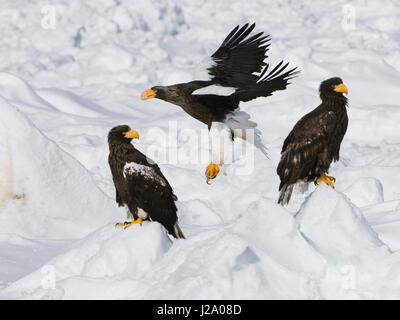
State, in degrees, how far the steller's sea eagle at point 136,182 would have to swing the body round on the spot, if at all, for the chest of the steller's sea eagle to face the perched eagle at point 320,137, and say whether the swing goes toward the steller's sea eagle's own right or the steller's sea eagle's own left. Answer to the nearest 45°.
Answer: approximately 180°

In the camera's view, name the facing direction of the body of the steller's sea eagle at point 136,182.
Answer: to the viewer's left

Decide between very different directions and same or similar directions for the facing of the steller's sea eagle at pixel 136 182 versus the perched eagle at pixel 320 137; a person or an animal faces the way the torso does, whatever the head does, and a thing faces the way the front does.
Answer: very different directions

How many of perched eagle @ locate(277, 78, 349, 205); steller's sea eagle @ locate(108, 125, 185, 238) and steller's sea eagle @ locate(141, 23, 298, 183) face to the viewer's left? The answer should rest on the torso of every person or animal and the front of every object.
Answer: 2

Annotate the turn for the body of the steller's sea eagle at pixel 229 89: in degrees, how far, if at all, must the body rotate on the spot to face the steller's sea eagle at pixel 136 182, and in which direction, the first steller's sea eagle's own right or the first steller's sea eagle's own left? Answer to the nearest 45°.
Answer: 0° — it already faces it

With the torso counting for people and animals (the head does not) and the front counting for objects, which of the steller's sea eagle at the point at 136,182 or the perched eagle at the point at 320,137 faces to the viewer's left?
the steller's sea eagle

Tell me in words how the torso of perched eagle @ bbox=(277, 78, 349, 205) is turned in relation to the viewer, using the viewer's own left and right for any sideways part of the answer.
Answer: facing to the right of the viewer

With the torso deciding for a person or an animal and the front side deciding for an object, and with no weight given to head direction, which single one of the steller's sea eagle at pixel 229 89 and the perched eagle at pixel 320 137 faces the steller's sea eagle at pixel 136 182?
the steller's sea eagle at pixel 229 89

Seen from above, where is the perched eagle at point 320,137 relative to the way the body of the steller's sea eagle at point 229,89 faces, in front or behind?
behind

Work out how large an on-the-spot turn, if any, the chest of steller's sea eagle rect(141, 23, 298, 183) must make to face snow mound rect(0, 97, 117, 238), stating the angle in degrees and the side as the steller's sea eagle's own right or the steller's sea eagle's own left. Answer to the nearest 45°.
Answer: approximately 45° to the steller's sea eagle's own right

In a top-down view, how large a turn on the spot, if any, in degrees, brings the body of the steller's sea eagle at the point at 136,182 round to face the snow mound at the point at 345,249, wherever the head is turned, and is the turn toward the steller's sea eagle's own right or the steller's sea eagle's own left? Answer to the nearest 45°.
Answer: approximately 135° to the steller's sea eagle's own left

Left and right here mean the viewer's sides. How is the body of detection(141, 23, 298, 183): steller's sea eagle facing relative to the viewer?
facing to the left of the viewer
